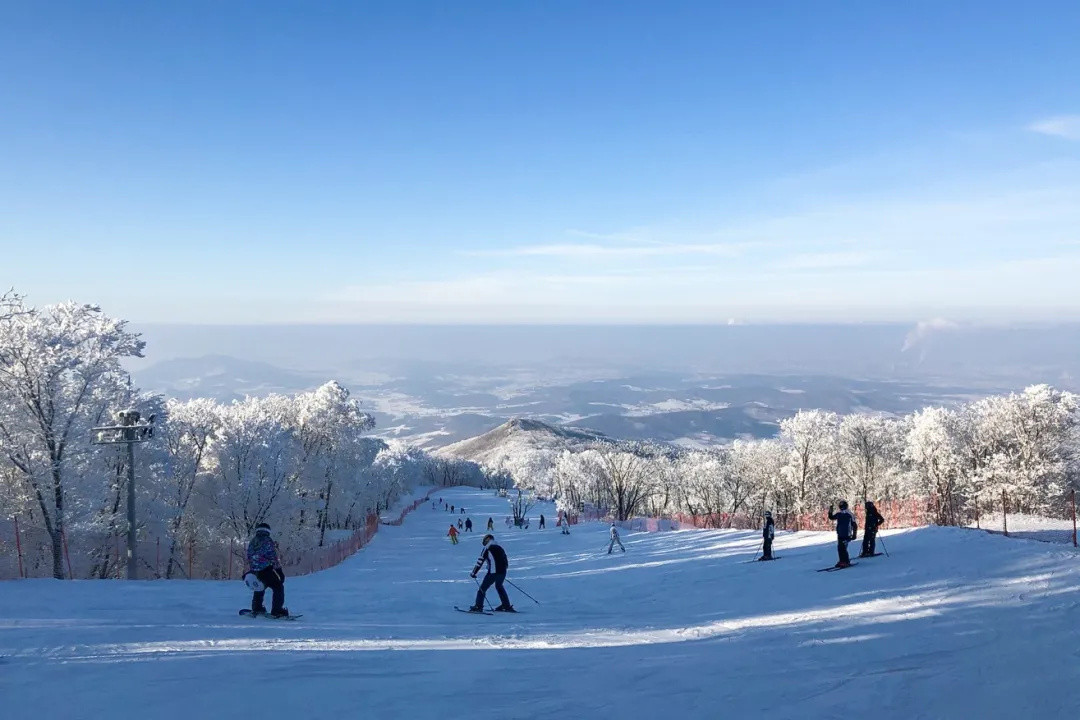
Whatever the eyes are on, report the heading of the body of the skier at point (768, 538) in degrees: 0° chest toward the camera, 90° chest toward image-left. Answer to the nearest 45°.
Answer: approximately 90°
